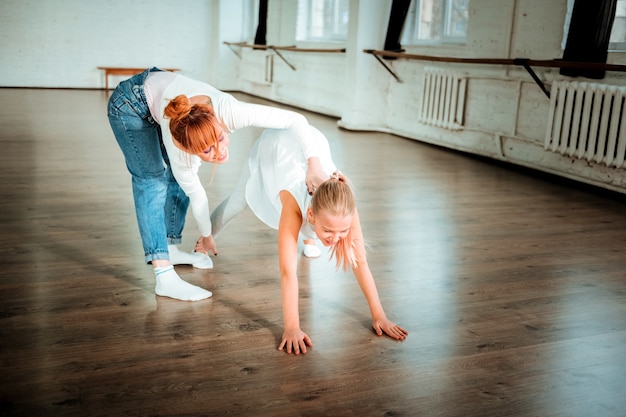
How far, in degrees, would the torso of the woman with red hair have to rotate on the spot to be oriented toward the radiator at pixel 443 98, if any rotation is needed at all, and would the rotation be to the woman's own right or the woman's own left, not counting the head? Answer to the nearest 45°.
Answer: approximately 90° to the woman's own left

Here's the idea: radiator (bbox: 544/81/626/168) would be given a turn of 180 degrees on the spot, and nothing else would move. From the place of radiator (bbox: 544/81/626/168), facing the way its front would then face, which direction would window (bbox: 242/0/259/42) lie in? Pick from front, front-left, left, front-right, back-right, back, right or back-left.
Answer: left

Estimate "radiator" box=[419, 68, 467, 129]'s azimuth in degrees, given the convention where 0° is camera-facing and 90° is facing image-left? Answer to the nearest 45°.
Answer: approximately 45°

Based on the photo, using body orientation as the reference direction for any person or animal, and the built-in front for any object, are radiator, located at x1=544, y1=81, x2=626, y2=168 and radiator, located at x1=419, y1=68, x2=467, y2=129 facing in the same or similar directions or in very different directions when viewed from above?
same or similar directions

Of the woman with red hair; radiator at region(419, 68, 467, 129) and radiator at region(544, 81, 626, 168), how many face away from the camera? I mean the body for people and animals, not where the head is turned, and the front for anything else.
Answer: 0

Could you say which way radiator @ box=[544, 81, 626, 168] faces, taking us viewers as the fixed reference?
facing the viewer and to the left of the viewer

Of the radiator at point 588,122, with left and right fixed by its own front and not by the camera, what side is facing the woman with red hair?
front

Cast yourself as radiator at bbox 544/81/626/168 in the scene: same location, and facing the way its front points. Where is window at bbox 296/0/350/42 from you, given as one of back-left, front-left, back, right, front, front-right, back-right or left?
right

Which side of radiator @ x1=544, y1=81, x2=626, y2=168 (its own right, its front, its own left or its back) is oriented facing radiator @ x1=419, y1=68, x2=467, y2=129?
right

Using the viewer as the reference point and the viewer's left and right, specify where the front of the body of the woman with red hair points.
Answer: facing the viewer and to the right of the viewer

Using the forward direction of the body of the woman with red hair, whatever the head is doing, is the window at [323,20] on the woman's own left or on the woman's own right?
on the woman's own left

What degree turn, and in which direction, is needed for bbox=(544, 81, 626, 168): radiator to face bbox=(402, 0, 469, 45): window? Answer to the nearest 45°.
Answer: approximately 90° to its right
